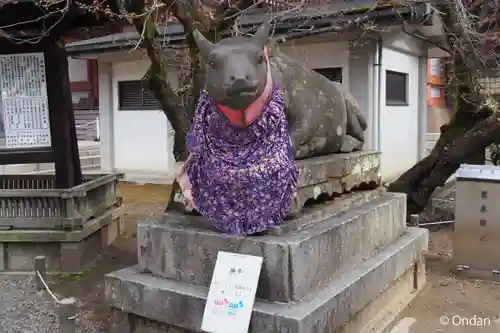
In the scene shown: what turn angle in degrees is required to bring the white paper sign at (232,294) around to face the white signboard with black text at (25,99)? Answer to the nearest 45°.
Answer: approximately 135° to its right

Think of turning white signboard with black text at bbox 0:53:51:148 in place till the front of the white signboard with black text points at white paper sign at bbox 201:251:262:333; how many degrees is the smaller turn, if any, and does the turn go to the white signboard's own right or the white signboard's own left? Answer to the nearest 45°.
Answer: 0° — it already faces it

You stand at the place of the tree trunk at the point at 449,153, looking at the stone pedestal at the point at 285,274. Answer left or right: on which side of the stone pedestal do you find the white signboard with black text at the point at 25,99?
right

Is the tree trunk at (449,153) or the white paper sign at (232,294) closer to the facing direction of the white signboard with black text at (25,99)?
the white paper sign

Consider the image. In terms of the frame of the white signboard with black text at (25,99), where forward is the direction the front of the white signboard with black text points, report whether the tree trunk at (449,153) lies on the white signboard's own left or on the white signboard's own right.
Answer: on the white signboard's own left

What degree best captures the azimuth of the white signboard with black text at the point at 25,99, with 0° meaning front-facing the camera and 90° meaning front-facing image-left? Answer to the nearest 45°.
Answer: approximately 0°

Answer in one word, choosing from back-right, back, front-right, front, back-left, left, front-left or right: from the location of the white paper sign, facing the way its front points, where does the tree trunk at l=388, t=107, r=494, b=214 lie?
back-left

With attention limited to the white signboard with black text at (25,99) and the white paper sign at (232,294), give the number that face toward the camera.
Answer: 2
